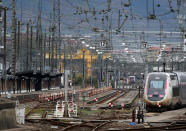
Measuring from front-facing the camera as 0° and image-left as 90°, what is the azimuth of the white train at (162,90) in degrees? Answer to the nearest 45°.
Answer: approximately 45°
